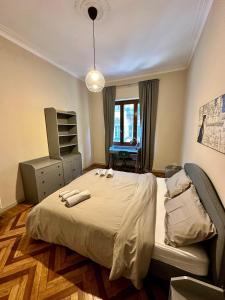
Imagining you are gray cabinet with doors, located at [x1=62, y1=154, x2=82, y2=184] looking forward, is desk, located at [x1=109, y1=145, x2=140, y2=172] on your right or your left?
on your left

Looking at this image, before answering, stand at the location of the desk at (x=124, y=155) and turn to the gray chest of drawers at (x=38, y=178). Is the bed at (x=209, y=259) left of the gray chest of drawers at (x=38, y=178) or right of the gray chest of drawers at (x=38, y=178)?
left

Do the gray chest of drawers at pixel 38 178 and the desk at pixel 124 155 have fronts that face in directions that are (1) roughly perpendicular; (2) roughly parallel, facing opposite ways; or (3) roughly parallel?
roughly perpendicular

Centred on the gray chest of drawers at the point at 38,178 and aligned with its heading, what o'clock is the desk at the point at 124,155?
The desk is roughly at 10 o'clock from the gray chest of drawers.

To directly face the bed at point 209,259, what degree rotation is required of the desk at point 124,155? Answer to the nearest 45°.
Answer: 0° — it already faces it

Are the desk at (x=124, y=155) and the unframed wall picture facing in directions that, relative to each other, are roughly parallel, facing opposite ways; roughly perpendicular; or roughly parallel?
roughly perpendicular

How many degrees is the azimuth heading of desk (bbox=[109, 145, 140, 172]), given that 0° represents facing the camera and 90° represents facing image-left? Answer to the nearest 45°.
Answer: approximately 0°

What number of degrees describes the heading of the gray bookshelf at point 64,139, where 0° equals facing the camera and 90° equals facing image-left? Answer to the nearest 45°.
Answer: approximately 315°

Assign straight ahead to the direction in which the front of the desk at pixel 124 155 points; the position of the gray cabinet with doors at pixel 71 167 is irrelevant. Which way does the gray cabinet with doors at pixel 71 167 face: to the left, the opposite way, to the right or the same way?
to the left
